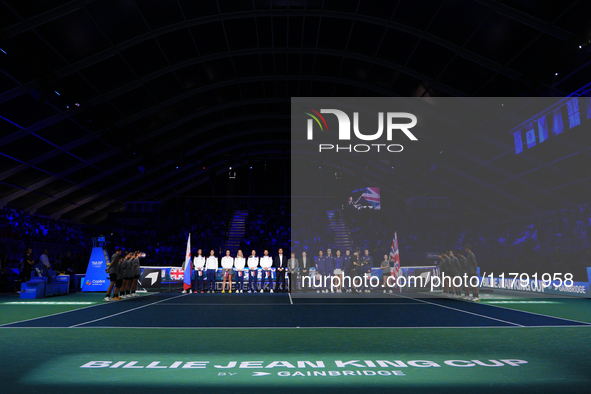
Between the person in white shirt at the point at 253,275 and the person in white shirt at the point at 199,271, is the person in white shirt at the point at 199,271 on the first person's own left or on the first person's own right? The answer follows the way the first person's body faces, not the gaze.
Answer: on the first person's own right

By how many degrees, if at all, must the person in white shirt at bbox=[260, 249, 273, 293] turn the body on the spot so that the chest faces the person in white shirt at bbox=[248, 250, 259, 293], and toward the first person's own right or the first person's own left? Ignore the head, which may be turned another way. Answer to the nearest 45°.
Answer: approximately 135° to the first person's own right

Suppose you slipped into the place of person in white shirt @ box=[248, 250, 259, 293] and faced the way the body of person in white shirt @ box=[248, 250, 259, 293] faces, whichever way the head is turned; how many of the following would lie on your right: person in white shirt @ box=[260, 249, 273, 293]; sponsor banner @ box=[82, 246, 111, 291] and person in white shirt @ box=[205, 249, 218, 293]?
2

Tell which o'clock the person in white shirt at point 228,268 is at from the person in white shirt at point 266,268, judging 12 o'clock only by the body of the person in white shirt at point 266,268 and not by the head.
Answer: the person in white shirt at point 228,268 is roughly at 3 o'clock from the person in white shirt at point 266,268.

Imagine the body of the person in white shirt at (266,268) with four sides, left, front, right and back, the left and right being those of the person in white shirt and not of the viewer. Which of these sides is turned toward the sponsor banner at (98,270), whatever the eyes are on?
right

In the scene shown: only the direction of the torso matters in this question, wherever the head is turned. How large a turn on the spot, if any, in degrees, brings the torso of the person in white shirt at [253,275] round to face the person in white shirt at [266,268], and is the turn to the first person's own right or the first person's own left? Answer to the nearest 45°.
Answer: approximately 45° to the first person's own left
